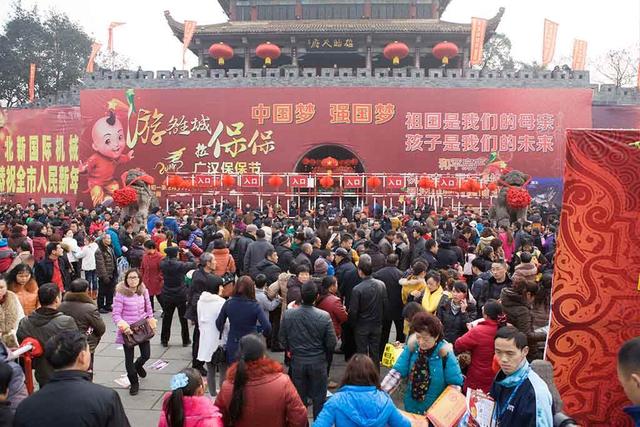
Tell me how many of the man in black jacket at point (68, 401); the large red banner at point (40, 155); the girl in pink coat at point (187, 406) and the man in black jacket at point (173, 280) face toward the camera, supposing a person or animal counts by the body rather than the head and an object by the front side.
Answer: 1

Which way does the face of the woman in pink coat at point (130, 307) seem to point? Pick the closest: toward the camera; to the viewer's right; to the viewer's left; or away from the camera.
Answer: toward the camera

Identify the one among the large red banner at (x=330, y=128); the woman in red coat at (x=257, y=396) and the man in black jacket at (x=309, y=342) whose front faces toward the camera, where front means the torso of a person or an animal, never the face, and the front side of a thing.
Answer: the large red banner

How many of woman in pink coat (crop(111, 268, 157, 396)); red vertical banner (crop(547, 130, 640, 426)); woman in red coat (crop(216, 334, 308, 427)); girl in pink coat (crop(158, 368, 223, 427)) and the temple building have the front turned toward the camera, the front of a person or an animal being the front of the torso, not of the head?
3

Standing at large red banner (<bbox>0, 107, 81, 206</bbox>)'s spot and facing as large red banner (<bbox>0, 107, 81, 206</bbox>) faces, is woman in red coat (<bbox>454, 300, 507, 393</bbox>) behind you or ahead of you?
ahead

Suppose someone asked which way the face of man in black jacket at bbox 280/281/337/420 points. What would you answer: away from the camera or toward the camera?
away from the camera

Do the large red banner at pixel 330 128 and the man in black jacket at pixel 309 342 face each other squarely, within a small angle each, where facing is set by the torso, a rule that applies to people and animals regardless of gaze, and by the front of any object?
yes

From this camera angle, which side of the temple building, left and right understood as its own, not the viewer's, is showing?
front

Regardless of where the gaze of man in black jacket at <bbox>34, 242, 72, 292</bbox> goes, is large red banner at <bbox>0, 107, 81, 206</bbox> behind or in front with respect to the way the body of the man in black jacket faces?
behind

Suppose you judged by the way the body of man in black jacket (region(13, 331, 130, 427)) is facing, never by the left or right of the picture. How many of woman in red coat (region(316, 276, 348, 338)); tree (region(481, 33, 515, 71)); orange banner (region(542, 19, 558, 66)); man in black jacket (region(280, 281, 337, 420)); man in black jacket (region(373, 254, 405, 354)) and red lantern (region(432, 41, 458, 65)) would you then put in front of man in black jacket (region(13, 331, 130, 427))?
6

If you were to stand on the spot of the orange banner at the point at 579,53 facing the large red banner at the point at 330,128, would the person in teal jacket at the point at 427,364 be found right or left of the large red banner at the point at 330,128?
left

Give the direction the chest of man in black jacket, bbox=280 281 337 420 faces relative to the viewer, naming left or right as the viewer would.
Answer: facing away from the viewer

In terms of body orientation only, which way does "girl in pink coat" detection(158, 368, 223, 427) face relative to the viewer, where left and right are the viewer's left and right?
facing away from the viewer and to the right of the viewer

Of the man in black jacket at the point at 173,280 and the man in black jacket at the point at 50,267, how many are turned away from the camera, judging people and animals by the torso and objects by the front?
1

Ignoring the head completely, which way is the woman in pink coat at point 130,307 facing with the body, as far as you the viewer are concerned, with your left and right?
facing the viewer

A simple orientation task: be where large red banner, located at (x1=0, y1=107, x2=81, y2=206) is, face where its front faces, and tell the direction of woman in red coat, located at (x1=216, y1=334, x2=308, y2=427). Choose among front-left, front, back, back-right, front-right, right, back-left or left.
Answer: front

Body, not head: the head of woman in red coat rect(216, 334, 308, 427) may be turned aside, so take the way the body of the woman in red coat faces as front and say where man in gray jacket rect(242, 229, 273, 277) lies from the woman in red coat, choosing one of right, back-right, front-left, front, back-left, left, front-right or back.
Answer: front

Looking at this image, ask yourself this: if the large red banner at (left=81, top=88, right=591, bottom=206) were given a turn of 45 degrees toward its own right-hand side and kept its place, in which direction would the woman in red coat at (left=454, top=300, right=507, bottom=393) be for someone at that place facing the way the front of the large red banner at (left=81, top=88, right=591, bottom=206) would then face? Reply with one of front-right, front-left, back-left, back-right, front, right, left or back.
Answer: front-left

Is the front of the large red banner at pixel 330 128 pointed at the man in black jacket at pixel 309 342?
yes

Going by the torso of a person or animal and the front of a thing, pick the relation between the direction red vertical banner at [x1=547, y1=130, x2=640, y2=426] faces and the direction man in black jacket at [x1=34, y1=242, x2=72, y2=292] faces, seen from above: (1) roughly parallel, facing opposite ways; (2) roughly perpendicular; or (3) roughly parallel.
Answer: roughly perpendicular
